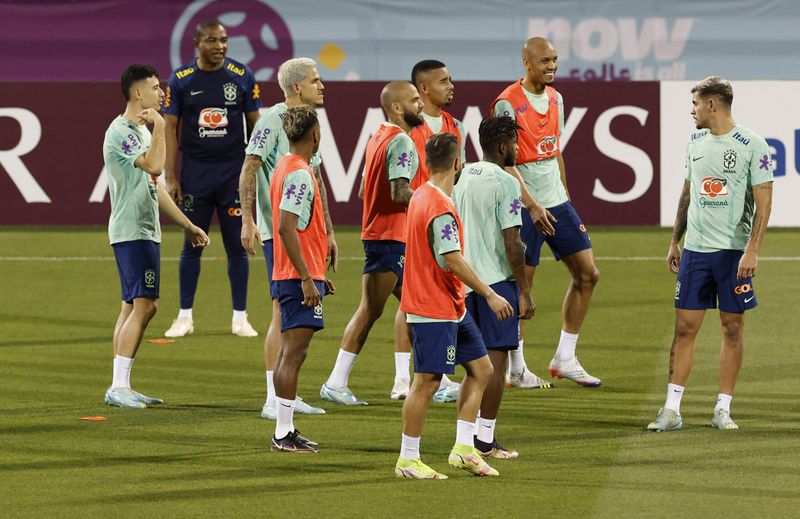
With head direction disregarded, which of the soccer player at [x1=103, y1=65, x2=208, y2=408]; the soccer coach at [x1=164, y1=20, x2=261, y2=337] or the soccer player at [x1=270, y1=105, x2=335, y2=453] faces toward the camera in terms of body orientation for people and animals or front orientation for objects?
the soccer coach at [x1=164, y1=20, x2=261, y2=337]

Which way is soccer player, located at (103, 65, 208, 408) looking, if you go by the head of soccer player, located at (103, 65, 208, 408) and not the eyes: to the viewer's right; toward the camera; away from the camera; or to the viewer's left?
to the viewer's right

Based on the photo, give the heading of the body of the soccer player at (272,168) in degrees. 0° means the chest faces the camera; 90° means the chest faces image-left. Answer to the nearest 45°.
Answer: approximately 315°

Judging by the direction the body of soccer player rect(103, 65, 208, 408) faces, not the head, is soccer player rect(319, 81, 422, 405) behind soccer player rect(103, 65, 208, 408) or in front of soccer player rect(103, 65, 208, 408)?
in front

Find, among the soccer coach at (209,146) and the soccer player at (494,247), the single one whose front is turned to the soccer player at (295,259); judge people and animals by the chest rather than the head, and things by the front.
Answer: the soccer coach at (209,146)

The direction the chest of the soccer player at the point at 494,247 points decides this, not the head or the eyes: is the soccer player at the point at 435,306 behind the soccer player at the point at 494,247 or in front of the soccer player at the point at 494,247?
behind

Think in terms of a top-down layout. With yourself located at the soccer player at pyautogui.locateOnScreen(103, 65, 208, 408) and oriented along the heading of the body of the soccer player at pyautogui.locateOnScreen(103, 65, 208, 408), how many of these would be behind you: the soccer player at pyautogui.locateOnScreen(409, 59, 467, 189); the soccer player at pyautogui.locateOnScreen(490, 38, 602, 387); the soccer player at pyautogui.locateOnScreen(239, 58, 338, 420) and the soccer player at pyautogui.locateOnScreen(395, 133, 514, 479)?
0

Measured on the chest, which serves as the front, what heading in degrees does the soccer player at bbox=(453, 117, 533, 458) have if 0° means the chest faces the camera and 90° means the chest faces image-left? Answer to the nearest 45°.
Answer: approximately 225°

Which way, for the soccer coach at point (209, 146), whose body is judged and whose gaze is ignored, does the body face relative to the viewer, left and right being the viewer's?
facing the viewer

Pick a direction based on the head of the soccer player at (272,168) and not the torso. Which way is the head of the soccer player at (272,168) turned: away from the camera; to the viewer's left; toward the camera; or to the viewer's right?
to the viewer's right

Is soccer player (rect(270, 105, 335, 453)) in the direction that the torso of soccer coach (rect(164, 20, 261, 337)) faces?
yes
